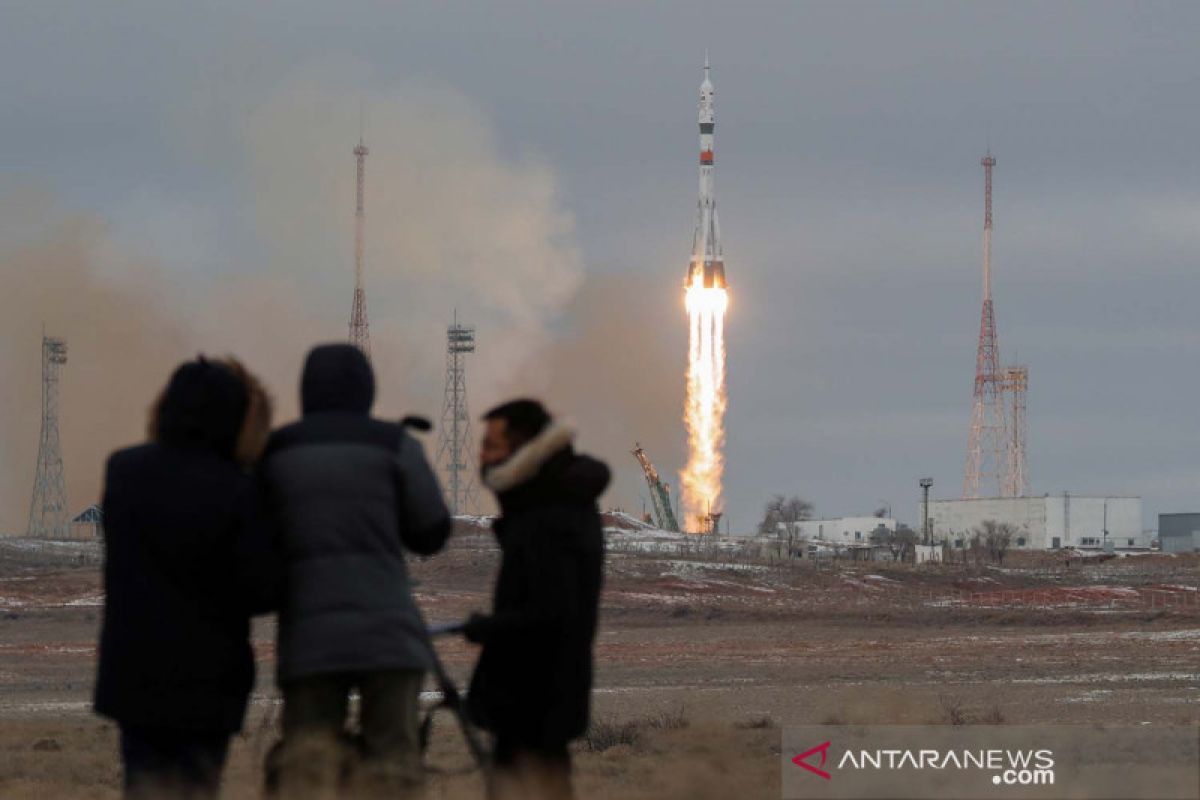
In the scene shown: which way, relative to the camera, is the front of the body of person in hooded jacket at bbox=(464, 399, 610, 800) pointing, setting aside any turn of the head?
to the viewer's left

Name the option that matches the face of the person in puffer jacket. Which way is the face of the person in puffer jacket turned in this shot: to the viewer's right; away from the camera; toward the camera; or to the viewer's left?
away from the camera

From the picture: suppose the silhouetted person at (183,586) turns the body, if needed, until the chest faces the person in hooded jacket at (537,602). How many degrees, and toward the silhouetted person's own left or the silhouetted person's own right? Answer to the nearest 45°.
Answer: approximately 45° to the silhouetted person's own right

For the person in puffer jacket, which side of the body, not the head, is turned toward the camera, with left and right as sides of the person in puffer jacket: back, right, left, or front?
back

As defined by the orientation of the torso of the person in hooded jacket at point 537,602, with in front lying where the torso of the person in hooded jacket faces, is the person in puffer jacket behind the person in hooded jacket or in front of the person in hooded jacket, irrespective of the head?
in front

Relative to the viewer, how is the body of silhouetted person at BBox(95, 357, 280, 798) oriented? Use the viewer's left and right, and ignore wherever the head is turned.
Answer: facing away from the viewer and to the right of the viewer

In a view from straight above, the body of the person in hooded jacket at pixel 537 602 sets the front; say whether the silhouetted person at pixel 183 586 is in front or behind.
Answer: in front

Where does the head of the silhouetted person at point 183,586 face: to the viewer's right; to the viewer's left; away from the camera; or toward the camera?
away from the camera

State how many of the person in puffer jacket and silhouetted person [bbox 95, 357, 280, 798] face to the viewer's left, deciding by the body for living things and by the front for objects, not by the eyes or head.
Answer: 0

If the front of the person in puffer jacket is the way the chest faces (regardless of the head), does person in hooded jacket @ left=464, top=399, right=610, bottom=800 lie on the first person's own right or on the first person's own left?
on the first person's own right

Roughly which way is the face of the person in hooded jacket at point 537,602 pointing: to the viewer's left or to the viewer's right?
to the viewer's left

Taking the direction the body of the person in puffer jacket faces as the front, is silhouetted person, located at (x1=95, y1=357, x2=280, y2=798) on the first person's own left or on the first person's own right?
on the first person's own left
